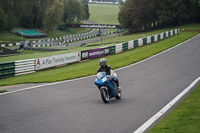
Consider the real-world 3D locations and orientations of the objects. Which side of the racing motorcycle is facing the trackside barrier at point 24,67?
right

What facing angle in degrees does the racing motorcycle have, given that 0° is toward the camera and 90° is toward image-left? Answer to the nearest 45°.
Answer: approximately 45°

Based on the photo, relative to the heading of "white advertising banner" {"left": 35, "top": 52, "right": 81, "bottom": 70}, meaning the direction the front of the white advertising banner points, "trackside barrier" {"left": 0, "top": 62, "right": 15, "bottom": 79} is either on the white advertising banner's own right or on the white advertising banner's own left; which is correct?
on the white advertising banner's own right

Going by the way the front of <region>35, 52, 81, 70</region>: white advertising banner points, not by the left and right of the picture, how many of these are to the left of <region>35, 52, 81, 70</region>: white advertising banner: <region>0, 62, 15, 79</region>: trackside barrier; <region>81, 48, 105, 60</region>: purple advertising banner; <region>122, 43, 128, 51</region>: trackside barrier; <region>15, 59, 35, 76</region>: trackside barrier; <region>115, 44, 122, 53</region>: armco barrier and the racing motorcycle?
3

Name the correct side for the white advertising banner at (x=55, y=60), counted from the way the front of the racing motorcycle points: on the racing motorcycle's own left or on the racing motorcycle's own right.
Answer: on the racing motorcycle's own right

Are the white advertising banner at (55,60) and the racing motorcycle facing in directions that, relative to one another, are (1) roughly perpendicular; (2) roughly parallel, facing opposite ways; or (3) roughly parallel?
roughly perpendicular

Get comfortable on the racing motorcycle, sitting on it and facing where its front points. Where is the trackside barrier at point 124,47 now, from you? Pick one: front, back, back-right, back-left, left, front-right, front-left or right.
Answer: back-right

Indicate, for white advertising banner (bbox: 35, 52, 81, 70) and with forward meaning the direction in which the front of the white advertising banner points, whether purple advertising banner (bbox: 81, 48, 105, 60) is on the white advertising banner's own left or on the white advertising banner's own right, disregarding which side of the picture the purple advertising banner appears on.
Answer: on the white advertising banner's own left

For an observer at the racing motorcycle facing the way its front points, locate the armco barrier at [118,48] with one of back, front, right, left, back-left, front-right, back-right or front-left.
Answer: back-right

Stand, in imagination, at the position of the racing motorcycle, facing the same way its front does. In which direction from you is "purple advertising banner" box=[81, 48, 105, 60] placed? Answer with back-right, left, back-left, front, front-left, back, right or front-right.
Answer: back-right

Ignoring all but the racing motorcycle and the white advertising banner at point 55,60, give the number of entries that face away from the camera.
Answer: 0

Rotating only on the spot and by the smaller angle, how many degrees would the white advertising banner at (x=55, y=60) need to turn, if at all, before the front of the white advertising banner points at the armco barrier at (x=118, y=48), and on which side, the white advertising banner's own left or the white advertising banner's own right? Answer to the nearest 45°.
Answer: approximately 90° to the white advertising banner's own left
